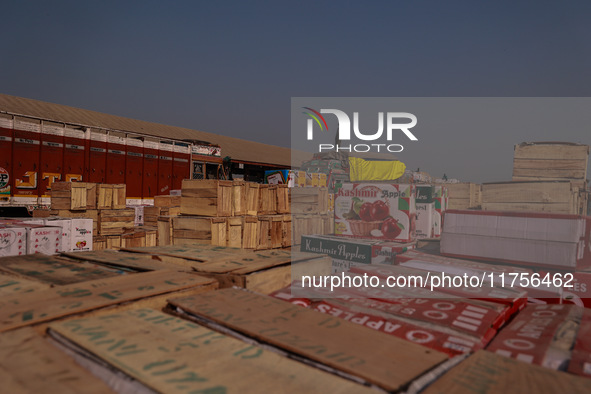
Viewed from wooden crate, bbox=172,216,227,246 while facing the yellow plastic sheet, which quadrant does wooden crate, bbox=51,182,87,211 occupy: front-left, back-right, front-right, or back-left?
back-left
